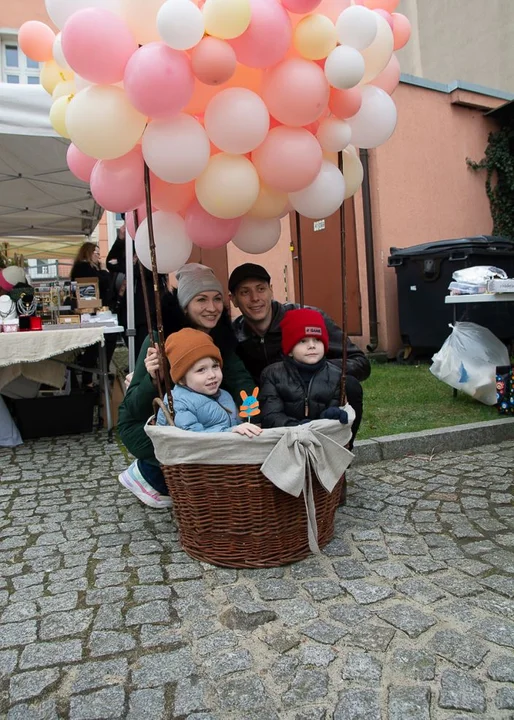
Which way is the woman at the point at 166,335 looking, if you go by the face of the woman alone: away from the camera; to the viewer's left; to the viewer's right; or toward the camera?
toward the camera

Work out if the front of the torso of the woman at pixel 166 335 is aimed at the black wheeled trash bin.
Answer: no

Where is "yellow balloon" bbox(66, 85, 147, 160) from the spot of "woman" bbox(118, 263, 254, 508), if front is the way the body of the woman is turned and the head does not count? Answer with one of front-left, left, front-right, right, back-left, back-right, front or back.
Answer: front-right

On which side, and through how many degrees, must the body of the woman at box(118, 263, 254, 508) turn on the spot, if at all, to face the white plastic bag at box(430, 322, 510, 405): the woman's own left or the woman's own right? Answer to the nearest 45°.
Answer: approximately 90° to the woman's own left

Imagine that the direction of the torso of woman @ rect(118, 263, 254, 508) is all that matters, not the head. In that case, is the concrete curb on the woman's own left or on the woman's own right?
on the woman's own left

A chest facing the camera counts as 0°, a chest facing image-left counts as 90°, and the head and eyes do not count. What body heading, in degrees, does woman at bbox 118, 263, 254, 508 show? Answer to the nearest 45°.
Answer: approximately 315°

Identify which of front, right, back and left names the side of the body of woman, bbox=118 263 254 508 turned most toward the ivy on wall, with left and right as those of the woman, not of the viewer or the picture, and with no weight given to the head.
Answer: left

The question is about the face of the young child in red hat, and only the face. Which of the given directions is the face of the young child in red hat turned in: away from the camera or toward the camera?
toward the camera
